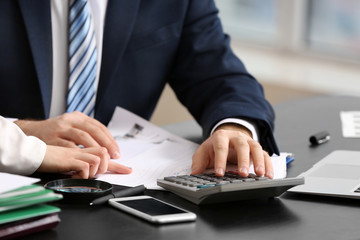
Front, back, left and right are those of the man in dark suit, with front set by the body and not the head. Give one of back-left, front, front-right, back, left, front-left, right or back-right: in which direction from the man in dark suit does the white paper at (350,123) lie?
left

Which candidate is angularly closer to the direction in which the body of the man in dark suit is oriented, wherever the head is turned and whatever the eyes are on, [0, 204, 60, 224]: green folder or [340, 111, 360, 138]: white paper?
the green folder

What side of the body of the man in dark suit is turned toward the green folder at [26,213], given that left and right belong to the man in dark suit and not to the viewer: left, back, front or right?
front

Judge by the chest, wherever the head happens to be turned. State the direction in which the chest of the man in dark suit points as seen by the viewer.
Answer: toward the camera

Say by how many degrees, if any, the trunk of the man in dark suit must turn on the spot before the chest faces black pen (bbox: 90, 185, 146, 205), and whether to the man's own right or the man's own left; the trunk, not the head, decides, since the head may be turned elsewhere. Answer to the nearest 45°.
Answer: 0° — they already face it

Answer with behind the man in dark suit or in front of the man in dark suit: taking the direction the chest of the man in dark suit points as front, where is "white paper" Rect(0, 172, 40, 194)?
in front
